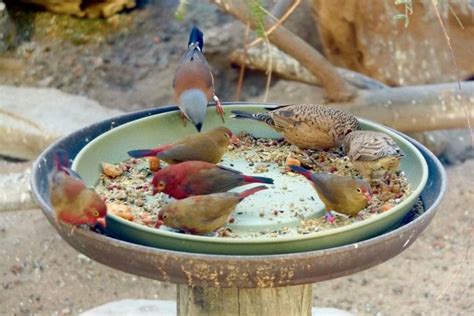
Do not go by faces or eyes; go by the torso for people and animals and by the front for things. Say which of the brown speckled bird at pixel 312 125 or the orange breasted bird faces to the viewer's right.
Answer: the brown speckled bird

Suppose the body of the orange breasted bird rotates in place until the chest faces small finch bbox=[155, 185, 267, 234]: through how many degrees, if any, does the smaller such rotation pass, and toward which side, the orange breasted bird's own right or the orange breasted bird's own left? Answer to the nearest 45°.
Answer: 0° — it already faces it

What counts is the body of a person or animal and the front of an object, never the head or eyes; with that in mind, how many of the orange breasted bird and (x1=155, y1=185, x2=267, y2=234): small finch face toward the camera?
1

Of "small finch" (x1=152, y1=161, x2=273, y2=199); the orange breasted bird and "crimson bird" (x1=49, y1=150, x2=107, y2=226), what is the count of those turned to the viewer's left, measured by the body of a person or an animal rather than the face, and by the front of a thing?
1

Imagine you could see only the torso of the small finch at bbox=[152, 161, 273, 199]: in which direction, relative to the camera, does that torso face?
to the viewer's left

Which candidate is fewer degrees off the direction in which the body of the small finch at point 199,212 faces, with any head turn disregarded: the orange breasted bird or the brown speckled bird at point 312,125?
the orange breasted bird

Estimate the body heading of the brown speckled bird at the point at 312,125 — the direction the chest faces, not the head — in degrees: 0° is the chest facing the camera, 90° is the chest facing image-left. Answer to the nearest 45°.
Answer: approximately 270°

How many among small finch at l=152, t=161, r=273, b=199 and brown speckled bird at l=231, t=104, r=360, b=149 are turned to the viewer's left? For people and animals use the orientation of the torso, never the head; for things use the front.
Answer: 1

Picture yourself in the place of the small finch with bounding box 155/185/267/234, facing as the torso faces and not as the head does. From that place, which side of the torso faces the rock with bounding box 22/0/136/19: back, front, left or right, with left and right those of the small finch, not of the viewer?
right

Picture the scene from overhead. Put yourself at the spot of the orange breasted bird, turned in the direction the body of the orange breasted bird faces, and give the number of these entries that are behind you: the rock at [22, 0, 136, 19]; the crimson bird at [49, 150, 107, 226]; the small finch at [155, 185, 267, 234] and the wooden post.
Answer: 1

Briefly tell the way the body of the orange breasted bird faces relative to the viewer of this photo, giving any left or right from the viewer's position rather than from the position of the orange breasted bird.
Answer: facing the viewer

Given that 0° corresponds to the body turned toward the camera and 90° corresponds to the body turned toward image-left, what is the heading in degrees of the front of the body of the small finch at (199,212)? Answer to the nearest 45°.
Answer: approximately 90°
